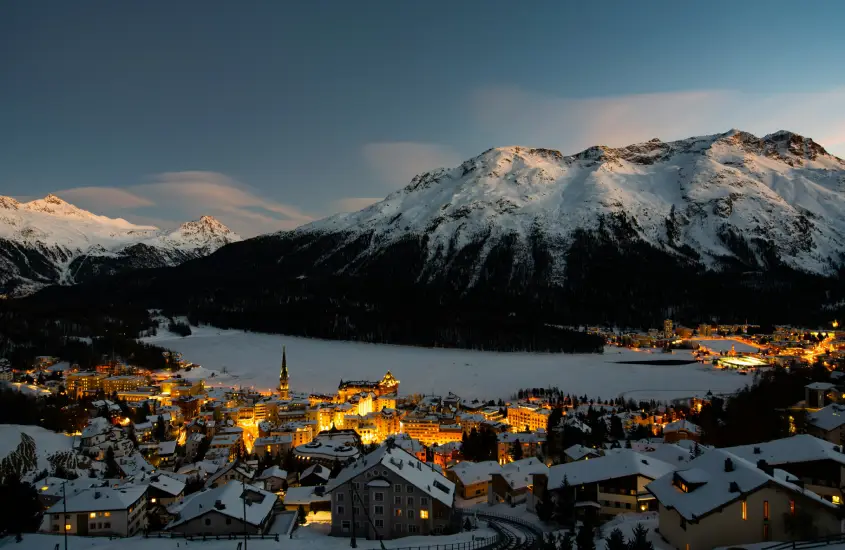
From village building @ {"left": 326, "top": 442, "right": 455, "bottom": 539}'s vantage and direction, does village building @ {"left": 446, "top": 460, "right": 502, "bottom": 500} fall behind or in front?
behind

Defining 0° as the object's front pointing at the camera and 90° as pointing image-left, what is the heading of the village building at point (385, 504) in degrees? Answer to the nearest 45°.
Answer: approximately 0°

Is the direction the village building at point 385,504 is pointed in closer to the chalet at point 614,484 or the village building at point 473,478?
the chalet

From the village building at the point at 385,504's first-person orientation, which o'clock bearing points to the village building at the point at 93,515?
the village building at the point at 93,515 is roughly at 3 o'clock from the village building at the point at 385,504.

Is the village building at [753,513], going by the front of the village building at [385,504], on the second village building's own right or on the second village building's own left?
on the second village building's own left

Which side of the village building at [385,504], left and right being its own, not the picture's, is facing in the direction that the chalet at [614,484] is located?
left
